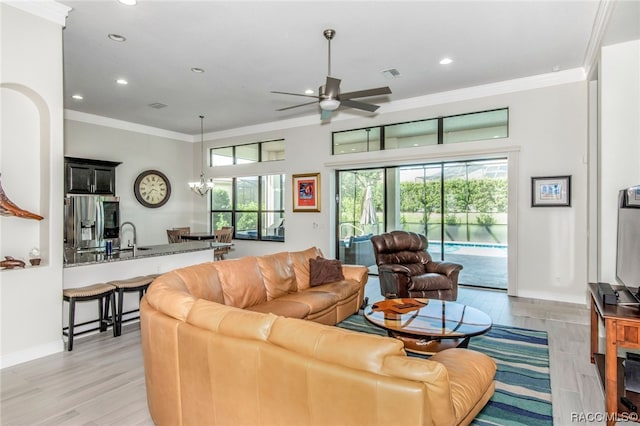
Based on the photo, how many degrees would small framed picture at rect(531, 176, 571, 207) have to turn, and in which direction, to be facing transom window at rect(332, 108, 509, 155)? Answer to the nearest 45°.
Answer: approximately 90° to its right

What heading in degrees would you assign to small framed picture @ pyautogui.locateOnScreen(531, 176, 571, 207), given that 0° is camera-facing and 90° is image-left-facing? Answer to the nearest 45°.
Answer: approximately 0°

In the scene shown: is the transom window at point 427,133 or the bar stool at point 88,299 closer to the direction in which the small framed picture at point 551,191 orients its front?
the bar stool

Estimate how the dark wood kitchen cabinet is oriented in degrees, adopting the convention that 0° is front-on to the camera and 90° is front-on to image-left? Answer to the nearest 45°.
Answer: approximately 315°

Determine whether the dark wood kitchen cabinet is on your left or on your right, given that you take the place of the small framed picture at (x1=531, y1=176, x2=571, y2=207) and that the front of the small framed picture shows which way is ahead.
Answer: on your right

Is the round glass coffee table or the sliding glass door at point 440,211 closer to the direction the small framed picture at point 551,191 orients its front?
the round glass coffee table

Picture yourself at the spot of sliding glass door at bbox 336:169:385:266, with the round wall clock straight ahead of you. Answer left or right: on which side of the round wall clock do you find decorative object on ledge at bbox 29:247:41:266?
left
